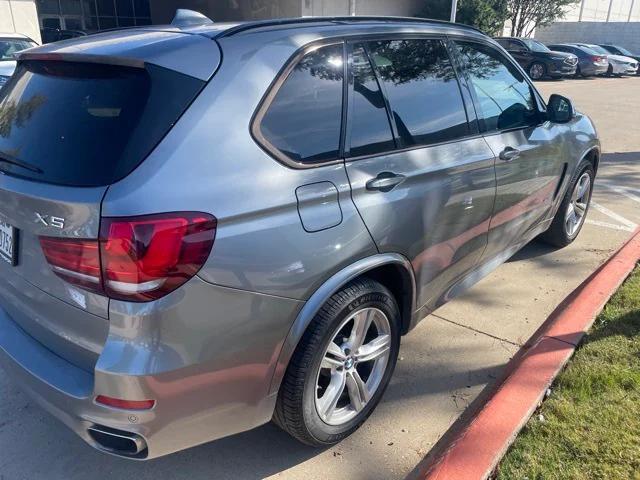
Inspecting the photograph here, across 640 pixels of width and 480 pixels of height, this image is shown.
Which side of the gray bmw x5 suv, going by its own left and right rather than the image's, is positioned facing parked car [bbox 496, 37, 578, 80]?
front

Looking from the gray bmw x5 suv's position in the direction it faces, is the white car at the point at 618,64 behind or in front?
in front

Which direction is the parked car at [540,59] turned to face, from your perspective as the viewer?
facing the viewer and to the right of the viewer

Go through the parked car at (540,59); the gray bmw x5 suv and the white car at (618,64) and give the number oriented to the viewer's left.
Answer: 0

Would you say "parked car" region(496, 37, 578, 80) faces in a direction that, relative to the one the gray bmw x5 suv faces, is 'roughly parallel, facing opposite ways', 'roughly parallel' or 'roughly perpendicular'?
roughly perpendicular

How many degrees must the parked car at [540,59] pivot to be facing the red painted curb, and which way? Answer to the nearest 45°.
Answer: approximately 45° to its right

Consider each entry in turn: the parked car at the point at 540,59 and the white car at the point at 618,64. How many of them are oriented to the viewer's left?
0

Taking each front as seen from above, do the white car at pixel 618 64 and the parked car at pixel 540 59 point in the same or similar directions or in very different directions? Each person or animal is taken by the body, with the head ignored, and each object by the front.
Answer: same or similar directions

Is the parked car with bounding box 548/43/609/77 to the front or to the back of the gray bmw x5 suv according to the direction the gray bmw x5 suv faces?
to the front

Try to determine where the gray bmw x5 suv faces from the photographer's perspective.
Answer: facing away from the viewer and to the right of the viewer

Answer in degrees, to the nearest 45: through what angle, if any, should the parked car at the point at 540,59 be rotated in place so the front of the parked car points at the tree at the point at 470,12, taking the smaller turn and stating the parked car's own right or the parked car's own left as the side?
approximately 180°

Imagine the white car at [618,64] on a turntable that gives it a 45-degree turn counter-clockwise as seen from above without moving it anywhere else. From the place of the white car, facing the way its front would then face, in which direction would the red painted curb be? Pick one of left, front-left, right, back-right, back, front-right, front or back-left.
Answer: right

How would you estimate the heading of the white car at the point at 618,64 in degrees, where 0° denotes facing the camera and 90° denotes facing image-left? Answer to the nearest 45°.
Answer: approximately 315°
